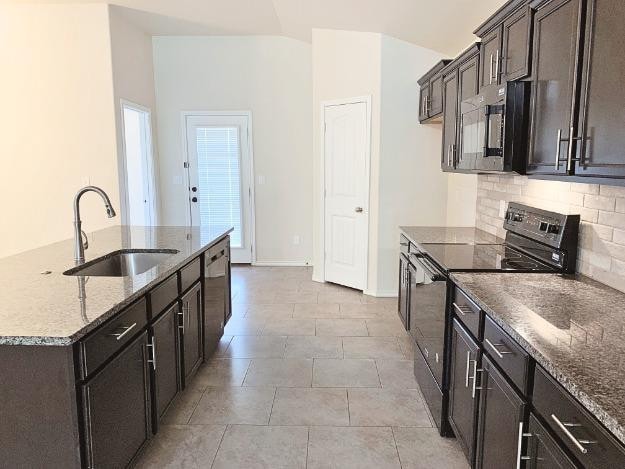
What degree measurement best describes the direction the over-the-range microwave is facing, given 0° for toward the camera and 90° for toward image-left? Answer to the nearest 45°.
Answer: approximately 45°

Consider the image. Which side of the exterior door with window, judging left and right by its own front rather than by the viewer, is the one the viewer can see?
front

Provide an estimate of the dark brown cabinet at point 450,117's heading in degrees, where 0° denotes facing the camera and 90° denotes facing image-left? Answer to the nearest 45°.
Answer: approximately 90°

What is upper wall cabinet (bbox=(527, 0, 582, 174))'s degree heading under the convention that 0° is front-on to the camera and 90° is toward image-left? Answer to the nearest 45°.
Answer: approximately 45°

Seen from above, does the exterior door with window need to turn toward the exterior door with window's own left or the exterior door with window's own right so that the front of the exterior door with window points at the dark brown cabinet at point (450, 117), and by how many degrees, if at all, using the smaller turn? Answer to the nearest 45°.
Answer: approximately 45° to the exterior door with window's own left

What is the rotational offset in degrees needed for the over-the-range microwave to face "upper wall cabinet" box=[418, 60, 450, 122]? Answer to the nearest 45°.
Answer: approximately 135° to its right

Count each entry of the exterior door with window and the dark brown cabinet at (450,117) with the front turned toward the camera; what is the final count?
1

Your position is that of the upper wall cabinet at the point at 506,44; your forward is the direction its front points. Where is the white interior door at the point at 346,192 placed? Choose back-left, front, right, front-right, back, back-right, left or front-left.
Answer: right

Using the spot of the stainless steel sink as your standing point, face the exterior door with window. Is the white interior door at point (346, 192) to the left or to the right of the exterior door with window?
right

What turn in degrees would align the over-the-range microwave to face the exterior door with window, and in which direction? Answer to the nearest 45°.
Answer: approximately 90° to its right

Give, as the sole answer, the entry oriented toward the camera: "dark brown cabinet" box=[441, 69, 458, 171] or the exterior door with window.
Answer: the exterior door with window

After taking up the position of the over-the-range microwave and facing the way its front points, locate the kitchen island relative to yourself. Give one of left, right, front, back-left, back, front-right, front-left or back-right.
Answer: front

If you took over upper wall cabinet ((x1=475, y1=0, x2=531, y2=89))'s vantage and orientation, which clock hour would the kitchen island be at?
The kitchen island is roughly at 12 o'clock from the upper wall cabinet.

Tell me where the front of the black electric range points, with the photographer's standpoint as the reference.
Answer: facing the viewer and to the left of the viewer

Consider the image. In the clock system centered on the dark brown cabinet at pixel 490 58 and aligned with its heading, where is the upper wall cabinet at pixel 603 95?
The upper wall cabinet is roughly at 10 o'clock from the dark brown cabinet.

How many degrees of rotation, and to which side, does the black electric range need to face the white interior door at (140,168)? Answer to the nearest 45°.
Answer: approximately 90° to its right

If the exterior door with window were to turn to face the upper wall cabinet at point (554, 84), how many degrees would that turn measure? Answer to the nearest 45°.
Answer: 0° — it already faces it

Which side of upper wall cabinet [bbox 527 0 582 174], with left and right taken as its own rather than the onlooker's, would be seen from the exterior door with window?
right

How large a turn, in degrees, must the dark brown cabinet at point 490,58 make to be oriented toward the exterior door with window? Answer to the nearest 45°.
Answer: approximately 90° to its right

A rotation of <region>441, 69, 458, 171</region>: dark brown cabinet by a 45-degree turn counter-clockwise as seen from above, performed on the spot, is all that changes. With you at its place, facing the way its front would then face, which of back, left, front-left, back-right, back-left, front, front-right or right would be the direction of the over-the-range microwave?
front-left
